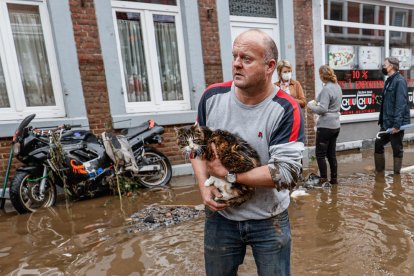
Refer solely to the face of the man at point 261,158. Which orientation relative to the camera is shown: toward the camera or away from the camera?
toward the camera

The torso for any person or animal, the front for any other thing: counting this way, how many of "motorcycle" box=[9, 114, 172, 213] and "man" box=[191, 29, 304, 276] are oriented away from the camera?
0

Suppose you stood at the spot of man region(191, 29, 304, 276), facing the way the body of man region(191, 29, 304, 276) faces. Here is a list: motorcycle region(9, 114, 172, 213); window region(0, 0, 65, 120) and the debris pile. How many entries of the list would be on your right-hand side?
3

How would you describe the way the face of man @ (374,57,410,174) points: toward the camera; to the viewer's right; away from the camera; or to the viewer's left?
to the viewer's left

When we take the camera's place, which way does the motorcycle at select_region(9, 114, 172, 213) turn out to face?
facing the viewer and to the left of the viewer

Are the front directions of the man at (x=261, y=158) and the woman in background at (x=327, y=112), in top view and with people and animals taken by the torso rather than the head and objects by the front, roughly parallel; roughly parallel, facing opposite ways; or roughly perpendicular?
roughly perpendicular

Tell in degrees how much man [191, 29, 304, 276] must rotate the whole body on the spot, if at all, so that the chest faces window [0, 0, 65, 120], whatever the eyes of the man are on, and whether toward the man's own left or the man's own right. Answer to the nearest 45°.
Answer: approximately 90° to the man's own right

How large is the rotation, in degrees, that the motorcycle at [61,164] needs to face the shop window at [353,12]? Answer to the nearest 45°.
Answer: approximately 135° to its left

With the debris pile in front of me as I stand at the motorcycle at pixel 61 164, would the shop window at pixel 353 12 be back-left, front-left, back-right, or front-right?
front-left

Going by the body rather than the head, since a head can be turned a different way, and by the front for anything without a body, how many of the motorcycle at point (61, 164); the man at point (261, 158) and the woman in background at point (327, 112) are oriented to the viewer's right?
0

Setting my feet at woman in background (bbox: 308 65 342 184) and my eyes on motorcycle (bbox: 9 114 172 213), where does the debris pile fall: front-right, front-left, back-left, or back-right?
front-left

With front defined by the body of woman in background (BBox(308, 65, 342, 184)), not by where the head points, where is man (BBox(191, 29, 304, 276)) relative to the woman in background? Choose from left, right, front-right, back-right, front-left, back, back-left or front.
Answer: back-left

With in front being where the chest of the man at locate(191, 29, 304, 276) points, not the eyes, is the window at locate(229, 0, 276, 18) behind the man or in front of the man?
behind

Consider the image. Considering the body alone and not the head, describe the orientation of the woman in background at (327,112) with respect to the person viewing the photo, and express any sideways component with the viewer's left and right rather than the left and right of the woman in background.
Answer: facing away from the viewer and to the left of the viewer
